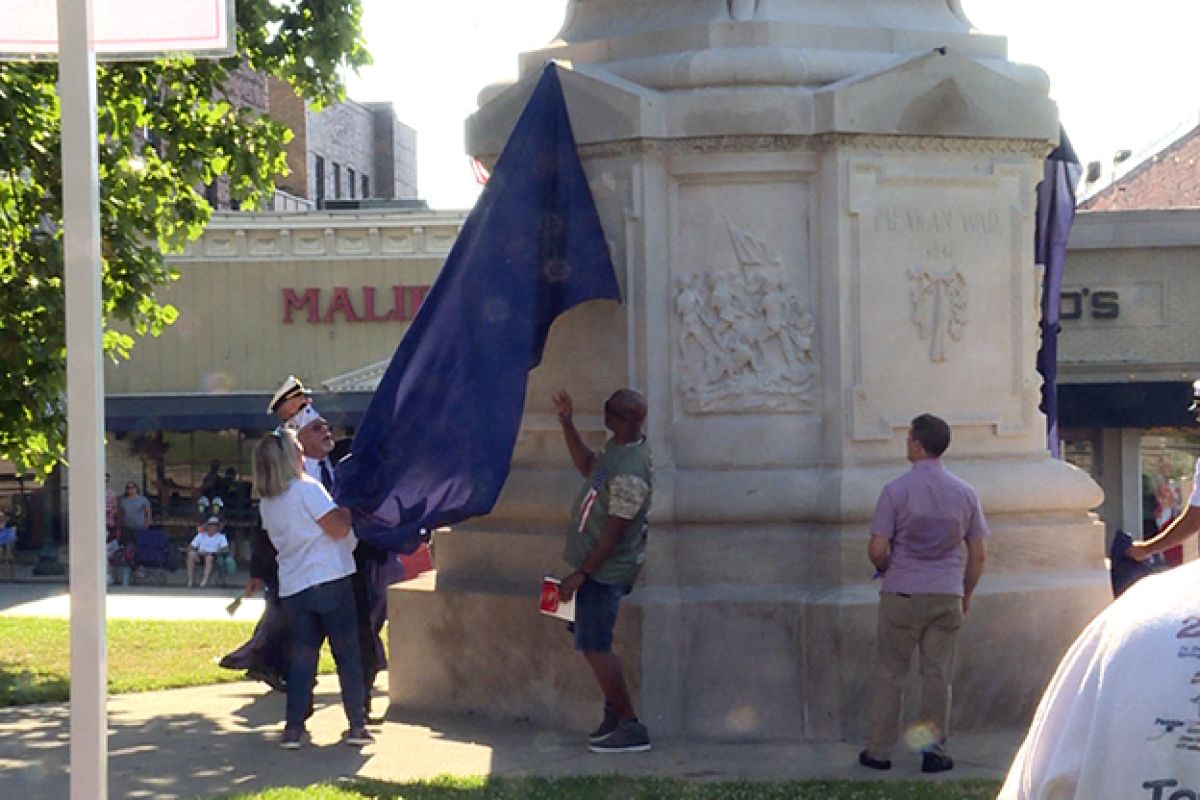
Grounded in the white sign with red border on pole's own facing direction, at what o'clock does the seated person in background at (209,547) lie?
The seated person in background is roughly at 6 o'clock from the white sign with red border on pole.

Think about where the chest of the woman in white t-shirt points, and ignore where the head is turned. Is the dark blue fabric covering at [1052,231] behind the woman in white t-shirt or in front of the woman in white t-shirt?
in front

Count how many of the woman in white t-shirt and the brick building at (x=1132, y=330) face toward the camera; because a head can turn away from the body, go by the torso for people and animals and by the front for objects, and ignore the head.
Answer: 1

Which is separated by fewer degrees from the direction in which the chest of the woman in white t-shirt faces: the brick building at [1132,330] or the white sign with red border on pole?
the brick building

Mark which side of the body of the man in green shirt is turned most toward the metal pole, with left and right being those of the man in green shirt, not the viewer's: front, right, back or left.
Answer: left

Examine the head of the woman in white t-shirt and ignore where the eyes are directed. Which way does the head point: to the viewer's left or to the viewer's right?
to the viewer's right

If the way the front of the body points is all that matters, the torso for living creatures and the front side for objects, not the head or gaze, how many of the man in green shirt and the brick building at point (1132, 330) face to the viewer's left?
1

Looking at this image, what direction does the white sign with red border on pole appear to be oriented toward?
toward the camera

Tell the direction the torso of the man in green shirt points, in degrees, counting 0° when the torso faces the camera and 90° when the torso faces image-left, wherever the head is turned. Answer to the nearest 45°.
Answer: approximately 90°

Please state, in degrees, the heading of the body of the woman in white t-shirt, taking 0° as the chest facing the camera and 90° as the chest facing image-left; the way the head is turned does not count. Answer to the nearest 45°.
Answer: approximately 225°

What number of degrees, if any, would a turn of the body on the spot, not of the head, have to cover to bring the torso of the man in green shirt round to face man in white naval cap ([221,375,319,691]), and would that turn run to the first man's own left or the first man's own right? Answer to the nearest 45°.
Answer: approximately 45° to the first man's own right

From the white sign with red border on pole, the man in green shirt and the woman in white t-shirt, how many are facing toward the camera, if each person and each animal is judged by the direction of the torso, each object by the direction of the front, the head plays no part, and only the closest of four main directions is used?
1

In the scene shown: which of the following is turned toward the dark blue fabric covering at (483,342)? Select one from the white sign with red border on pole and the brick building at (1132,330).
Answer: the brick building

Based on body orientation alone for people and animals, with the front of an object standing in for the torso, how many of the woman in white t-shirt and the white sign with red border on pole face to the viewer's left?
0

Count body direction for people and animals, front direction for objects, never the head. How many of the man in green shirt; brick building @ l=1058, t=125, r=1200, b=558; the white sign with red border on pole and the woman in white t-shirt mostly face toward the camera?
2
